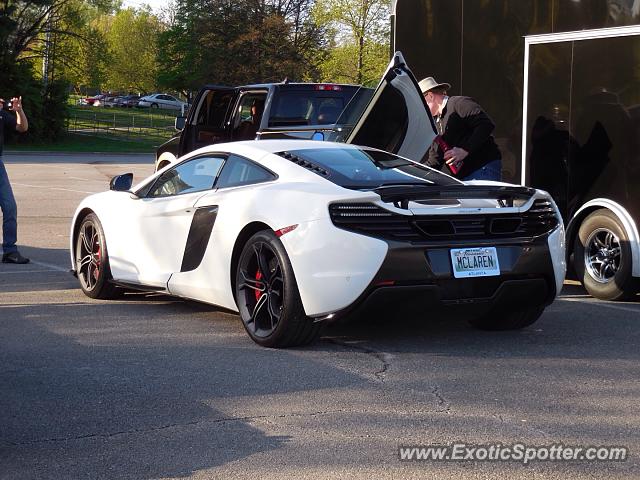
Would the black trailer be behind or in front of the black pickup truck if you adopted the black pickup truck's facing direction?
behind

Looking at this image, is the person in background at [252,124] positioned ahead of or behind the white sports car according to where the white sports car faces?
ahead

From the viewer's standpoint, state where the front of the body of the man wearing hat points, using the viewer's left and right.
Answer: facing to the left of the viewer

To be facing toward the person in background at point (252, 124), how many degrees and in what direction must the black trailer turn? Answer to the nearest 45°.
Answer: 0° — it already faces them

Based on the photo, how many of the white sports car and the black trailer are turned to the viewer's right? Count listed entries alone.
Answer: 0

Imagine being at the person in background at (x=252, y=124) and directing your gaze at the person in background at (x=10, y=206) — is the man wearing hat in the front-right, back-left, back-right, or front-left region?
front-left

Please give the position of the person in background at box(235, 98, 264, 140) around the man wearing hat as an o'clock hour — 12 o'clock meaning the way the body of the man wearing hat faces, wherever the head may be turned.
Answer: The person in background is roughly at 2 o'clock from the man wearing hat.

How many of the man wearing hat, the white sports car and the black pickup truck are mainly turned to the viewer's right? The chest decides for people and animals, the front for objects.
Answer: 0

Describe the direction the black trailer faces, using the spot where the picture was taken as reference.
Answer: facing away from the viewer and to the left of the viewer

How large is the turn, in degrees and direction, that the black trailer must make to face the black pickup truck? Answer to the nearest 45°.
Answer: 0° — it already faces it

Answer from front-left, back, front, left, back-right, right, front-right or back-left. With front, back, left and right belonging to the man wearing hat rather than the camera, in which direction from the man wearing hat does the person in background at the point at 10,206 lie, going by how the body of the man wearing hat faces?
front
